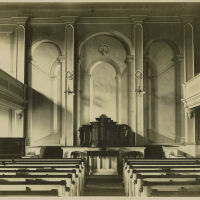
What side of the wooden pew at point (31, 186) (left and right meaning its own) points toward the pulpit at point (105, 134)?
front

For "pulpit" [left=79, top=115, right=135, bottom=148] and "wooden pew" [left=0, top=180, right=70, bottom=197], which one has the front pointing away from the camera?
the wooden pew

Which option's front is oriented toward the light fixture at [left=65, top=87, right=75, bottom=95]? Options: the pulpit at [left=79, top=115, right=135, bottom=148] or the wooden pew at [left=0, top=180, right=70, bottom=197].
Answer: the wooden pew

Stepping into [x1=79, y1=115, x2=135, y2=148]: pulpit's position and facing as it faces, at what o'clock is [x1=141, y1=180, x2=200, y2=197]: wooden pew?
The wooden pew is roughly at 12 o'clock from the pulpit.

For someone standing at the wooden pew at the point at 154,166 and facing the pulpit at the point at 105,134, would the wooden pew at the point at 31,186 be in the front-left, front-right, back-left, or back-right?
back-left

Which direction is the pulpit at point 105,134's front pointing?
toward the camera

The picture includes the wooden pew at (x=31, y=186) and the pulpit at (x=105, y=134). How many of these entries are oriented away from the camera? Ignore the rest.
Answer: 1

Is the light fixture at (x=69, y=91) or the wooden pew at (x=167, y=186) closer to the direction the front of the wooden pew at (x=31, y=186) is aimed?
the light fixture

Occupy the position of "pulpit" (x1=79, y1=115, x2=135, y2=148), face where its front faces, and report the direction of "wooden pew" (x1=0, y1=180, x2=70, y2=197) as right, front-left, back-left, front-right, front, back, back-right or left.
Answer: front

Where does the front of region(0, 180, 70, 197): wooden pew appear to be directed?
away from the camera

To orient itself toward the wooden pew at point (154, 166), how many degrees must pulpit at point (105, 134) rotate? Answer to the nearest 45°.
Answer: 0° — it already faces it

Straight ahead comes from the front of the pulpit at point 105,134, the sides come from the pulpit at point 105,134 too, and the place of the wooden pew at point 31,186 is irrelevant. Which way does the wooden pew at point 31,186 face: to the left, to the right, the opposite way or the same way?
the opposite way

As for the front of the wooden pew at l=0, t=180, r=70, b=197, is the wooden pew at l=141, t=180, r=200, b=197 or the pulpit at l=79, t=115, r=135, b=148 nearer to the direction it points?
the pulpit
